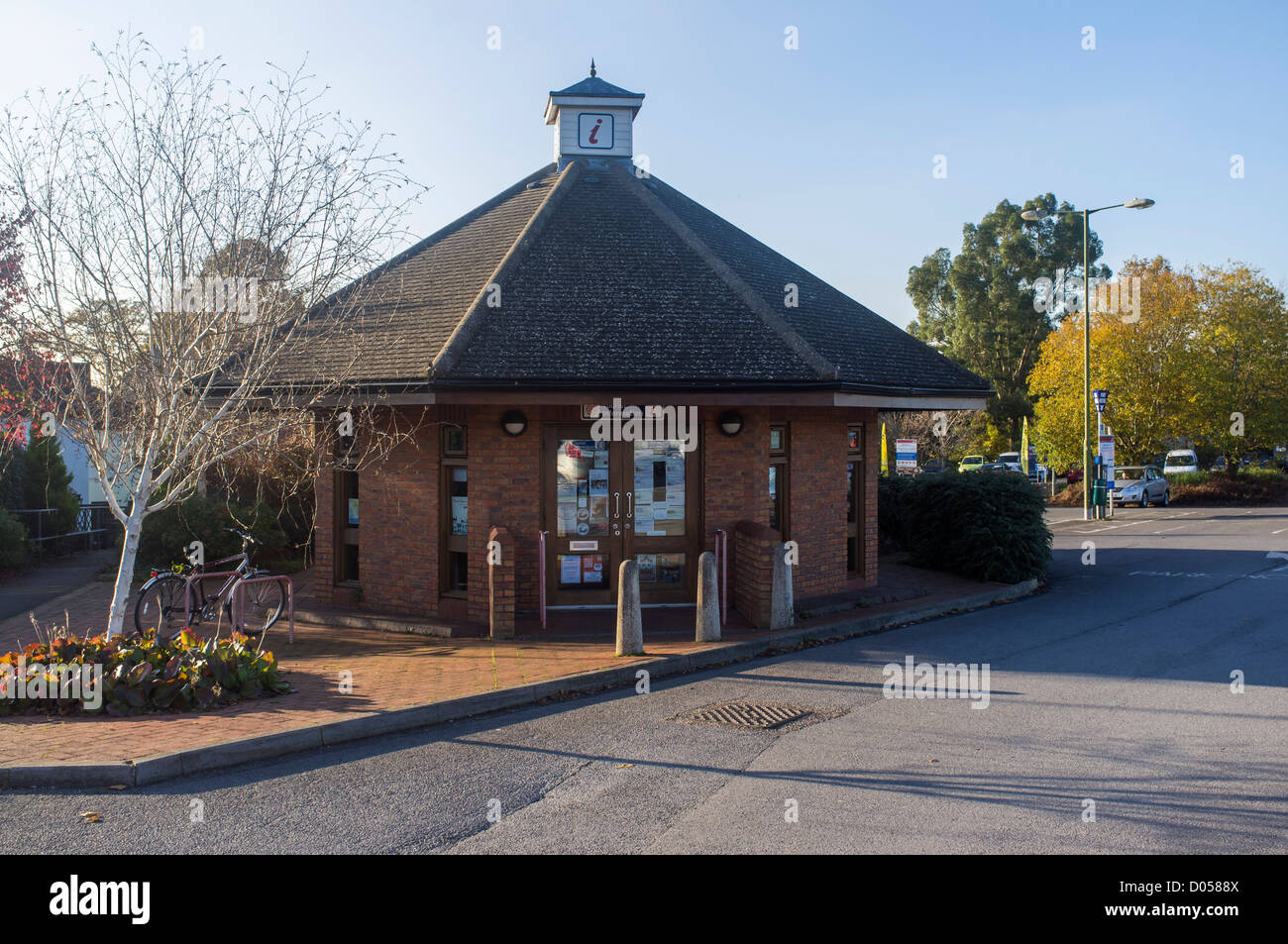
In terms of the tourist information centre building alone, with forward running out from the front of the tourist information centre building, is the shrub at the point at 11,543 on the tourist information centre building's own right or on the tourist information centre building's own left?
on the tourist information centre building's own right

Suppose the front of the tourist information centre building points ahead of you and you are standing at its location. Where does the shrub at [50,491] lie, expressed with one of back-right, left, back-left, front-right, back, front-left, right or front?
back-right

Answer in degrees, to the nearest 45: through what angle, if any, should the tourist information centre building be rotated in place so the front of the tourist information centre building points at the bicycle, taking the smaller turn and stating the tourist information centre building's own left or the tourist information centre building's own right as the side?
approximately 90° to the tourist information centre building's own right

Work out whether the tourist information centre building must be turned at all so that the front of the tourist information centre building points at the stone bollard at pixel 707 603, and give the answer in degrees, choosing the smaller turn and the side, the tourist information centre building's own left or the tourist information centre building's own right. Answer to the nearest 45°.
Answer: approximately 45° to the tourist information centre building's own left

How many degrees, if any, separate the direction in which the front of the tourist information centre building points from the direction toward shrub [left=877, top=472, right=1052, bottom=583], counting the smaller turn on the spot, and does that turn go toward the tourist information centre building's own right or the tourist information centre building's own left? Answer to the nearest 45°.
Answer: approximately 135° to the tourist information centre building's own left

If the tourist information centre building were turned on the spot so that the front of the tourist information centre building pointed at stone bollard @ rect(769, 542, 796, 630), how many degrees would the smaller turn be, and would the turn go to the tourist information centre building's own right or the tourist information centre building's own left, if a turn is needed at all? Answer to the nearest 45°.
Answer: approximately 45° to the tourist information centre building's own left

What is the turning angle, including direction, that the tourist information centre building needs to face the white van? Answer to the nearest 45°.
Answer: approximately 135° to its left

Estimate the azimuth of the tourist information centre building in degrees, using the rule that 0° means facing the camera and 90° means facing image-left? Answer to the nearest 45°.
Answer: approximately 0°

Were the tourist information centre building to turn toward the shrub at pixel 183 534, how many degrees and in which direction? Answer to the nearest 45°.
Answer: approximately 135° to its right

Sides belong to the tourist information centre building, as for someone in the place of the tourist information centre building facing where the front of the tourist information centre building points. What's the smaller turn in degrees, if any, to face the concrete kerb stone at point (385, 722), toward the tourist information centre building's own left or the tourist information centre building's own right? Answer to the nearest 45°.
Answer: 0° — it already faces it
